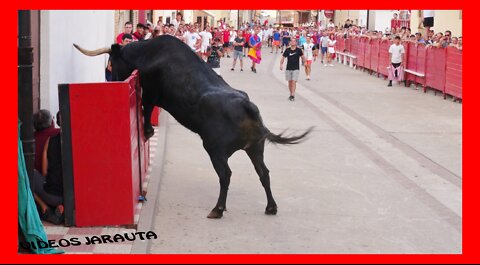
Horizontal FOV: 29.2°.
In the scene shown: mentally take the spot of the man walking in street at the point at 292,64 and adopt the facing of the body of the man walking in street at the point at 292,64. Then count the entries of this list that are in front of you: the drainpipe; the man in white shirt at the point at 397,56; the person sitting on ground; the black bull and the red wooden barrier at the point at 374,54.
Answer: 3

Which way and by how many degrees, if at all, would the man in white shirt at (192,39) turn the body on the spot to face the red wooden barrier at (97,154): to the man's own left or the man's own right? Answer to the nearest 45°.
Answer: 0° — they already face it

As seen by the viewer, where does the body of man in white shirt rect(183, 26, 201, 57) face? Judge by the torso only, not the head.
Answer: toward the camera

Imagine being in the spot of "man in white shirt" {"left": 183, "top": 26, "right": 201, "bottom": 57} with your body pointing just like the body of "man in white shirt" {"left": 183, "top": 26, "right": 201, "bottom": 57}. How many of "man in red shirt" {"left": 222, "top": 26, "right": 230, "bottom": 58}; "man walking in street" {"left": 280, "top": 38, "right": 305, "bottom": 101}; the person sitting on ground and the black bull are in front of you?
3

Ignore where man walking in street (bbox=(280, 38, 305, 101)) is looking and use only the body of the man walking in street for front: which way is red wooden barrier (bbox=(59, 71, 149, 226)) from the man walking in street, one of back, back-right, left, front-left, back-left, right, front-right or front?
front

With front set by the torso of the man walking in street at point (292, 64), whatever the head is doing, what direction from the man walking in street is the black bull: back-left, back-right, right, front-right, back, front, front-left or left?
front

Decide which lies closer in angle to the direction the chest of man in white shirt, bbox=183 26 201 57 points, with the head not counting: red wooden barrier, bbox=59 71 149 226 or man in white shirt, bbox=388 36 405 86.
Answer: the red wooden barrier

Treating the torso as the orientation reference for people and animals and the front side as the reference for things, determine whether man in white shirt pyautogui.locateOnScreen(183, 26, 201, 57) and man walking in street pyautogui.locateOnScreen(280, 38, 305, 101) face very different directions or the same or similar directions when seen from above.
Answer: same or similar directions

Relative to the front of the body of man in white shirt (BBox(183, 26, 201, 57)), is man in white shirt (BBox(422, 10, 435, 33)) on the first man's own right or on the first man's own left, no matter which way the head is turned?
on the first man's own left

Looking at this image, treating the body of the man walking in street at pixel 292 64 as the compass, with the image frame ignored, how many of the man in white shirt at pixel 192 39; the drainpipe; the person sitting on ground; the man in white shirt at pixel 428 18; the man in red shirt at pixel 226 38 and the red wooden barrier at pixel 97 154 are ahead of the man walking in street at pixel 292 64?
3

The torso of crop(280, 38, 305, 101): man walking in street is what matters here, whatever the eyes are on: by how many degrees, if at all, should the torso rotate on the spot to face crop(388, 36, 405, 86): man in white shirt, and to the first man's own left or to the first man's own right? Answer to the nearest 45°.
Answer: approximately 135° to the first man's own left

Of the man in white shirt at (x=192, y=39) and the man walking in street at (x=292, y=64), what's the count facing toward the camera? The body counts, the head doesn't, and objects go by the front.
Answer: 2

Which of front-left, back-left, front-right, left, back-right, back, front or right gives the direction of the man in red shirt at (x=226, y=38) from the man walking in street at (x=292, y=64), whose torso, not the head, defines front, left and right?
back

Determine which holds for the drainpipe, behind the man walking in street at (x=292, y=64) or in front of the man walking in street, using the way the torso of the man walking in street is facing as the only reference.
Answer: in front

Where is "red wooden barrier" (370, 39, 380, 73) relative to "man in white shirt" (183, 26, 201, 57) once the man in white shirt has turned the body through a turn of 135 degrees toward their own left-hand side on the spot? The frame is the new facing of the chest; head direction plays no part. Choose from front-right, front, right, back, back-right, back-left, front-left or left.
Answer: front-right

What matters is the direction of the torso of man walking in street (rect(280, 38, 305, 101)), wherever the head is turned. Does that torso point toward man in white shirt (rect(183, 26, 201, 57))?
no

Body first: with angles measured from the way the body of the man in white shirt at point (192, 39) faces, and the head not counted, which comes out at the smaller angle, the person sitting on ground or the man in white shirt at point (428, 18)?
the person sitting on ground

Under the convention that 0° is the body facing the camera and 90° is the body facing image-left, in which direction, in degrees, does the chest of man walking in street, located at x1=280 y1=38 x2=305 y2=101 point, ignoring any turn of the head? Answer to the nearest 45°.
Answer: approximately 0°

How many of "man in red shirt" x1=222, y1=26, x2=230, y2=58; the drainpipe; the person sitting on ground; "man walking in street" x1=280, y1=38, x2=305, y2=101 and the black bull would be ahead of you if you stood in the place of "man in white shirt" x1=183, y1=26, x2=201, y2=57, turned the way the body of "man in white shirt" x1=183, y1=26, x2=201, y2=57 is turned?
4

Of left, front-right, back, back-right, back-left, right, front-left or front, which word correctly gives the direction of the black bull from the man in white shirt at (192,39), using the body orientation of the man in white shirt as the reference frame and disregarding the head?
front
